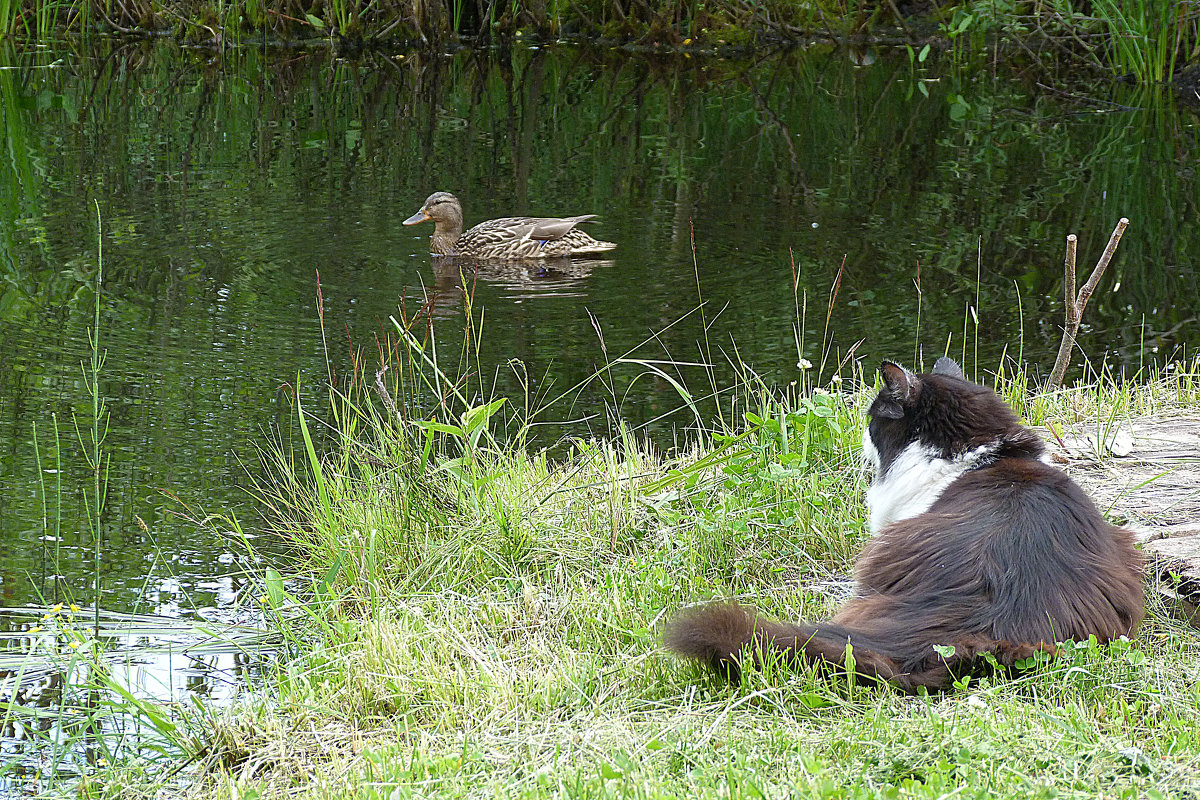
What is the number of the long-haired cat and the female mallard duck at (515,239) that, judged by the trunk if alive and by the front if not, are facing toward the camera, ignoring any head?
0

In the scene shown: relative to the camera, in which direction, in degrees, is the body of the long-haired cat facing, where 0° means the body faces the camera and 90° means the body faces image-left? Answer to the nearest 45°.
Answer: approximately 135°

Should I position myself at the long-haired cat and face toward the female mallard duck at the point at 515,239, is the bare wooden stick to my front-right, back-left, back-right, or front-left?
front-right

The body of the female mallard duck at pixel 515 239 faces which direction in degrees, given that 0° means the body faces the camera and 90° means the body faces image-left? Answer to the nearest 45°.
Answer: approximately 90°

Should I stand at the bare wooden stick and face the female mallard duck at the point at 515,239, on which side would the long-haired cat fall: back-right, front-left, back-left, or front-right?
back-left

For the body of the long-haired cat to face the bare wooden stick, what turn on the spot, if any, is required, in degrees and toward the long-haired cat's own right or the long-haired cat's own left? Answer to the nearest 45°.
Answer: approximately 45° to the long-haired cat's own right

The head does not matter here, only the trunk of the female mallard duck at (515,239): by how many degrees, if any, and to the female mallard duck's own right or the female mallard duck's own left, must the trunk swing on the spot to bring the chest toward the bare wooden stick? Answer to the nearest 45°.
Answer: approximately 135° to the female mallard duck's own left

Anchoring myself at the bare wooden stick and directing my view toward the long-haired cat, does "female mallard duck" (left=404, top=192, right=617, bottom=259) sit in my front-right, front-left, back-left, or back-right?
back-right

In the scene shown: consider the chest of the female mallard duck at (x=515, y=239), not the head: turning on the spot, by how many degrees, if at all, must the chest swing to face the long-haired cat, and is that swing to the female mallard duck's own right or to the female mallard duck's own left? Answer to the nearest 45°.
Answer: approximately 90° to the female mallard duck's own left

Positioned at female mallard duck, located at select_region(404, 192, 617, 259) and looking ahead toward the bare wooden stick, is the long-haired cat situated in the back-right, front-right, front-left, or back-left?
front-right

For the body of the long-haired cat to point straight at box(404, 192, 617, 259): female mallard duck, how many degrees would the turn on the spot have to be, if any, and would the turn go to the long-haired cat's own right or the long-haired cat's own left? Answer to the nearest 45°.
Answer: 0° — it already faces it
